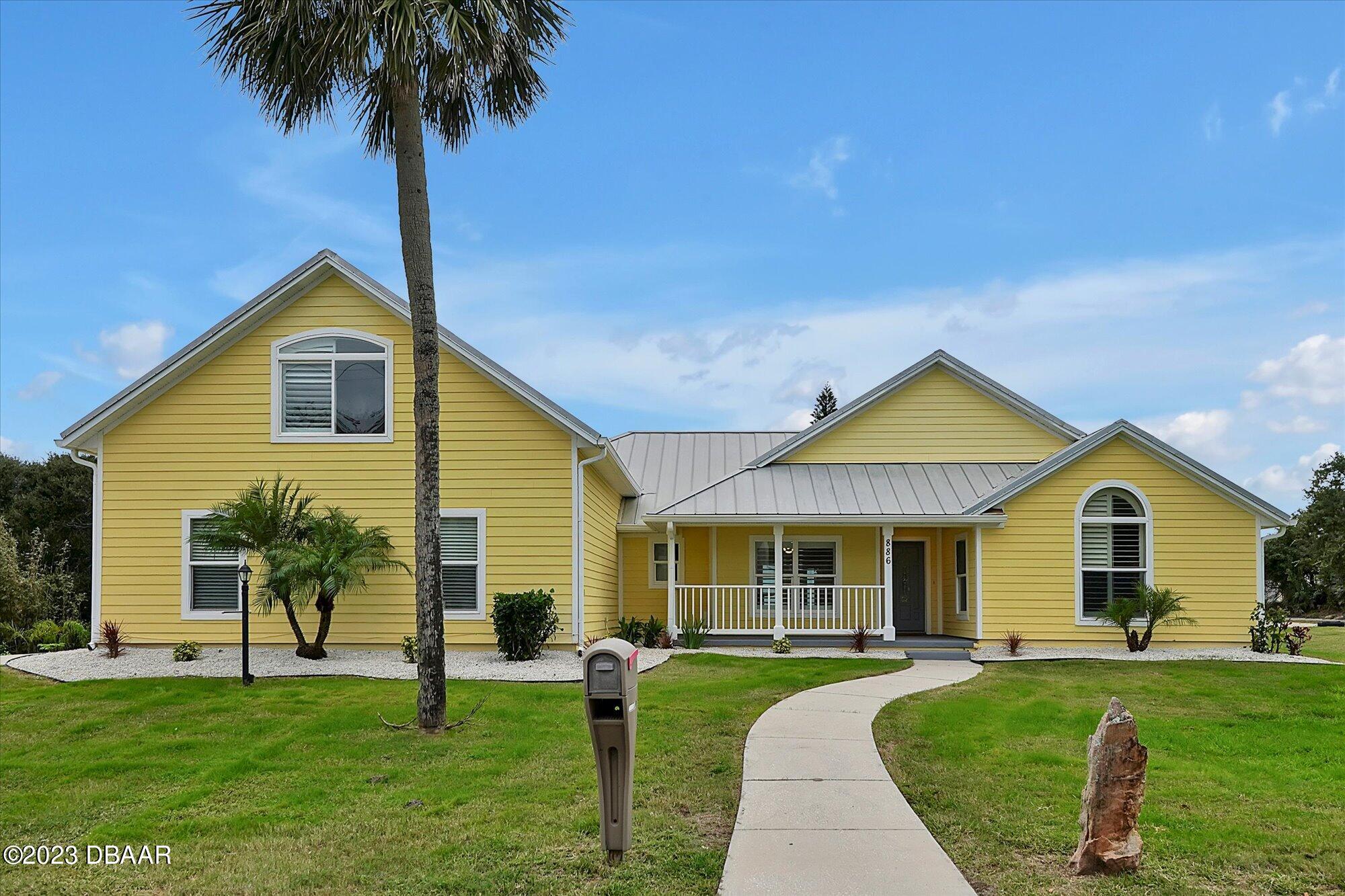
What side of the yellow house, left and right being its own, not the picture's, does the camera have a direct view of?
front

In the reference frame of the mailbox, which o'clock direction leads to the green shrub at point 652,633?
The green shrub is roughly at 6 o'clock from the mailbox.

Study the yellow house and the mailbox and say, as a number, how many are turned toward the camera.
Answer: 2

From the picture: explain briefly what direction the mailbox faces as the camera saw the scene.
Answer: facing the viewer

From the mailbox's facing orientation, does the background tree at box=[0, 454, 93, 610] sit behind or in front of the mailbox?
behind

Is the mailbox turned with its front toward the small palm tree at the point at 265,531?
no

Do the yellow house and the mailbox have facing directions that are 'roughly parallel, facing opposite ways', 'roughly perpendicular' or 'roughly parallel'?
roughly parallel

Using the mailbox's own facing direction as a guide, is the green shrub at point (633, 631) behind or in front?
behind

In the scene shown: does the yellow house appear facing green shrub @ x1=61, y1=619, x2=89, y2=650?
no

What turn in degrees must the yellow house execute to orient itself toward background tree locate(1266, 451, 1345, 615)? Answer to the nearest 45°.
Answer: approximately 135° to its left

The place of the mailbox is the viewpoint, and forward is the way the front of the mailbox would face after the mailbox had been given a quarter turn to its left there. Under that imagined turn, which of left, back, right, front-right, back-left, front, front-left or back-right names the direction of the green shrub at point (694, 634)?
left
